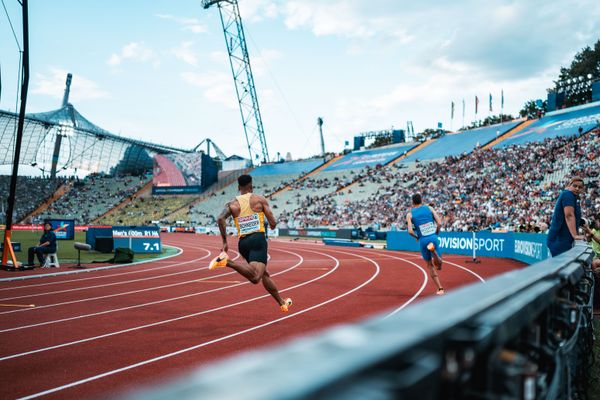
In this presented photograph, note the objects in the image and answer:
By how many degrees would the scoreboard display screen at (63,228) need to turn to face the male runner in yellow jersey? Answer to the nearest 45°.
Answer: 0° — it already faces them

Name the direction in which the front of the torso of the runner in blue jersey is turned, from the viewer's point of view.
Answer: away from the camera

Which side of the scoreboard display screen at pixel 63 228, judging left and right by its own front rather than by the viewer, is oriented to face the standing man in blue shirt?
front

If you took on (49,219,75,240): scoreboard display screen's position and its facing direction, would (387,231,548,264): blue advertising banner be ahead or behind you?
ahead

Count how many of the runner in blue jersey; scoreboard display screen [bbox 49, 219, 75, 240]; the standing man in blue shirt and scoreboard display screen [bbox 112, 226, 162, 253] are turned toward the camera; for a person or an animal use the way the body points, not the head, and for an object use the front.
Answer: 2

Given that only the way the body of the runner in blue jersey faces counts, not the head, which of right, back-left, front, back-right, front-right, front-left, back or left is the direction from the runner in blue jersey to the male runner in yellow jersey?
back-left

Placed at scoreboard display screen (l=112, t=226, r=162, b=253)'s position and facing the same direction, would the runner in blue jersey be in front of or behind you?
in front
